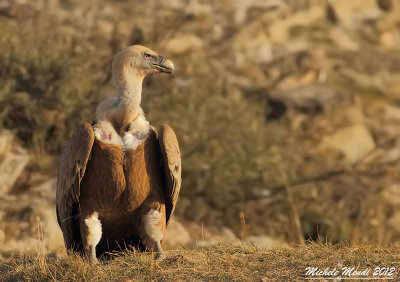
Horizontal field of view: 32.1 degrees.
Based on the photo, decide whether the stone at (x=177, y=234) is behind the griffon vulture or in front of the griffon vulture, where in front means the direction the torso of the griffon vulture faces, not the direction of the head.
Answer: behind

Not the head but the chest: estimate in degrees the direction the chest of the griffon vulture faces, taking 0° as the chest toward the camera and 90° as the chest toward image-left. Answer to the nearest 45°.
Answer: approximately 0°

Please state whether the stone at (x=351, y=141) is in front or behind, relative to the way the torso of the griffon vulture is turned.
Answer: behind

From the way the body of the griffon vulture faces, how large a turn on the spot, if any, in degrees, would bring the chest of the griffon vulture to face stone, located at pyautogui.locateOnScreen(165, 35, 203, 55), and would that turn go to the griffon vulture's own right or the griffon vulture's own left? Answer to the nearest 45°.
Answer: approximately 180°
